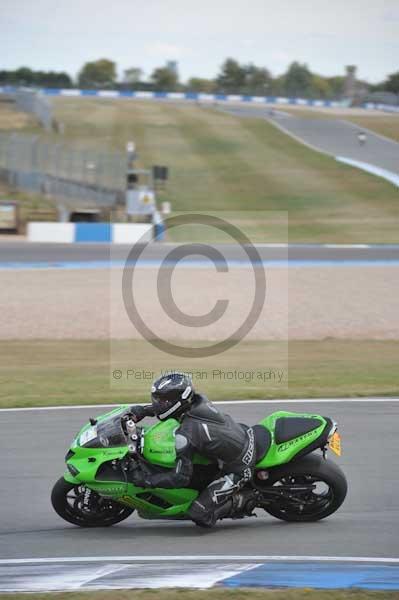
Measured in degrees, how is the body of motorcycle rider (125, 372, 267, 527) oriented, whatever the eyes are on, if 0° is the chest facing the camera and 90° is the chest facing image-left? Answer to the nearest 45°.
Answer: approximately 90°

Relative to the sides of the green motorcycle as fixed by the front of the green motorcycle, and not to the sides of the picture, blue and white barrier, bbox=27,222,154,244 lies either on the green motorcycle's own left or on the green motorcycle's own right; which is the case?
on the green motorcycle's own right

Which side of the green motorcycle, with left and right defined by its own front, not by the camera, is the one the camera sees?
left

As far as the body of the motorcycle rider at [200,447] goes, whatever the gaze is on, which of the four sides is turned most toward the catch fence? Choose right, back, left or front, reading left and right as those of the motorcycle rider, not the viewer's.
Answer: right

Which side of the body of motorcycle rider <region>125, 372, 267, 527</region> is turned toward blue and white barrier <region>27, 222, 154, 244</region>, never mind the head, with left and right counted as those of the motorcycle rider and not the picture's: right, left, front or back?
right
